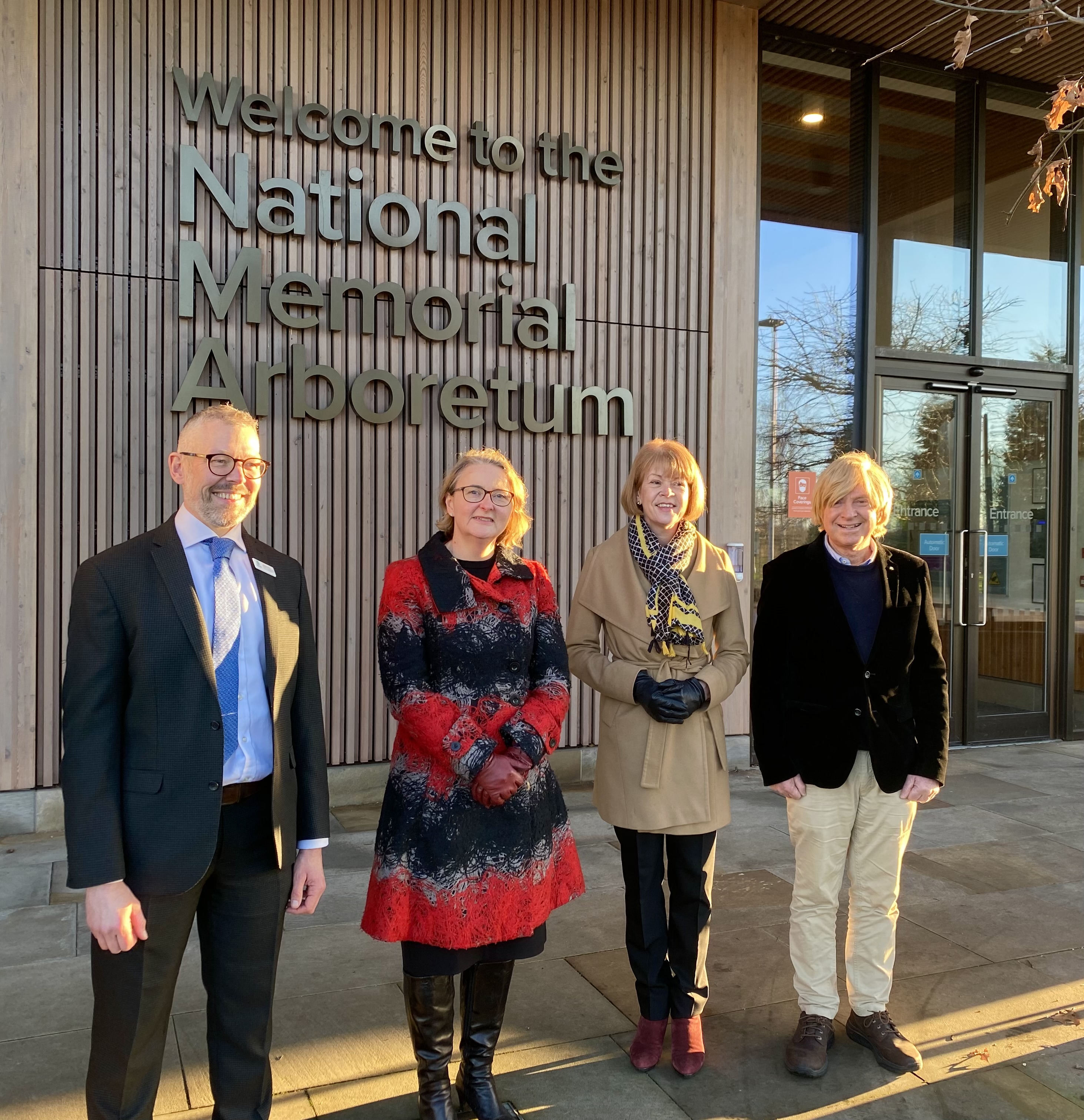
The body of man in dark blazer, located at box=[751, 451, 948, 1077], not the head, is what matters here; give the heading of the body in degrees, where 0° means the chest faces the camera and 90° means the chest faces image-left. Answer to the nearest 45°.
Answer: approximately 0°

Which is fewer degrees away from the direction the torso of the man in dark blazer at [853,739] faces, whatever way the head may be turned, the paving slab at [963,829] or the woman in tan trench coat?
the woman in tan trench coat

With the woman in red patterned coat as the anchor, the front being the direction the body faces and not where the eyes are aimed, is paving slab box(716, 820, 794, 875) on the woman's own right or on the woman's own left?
on the woman's own left

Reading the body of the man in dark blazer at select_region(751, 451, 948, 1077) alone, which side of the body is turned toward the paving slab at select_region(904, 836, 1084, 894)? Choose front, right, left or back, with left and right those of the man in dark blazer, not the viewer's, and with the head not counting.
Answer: back

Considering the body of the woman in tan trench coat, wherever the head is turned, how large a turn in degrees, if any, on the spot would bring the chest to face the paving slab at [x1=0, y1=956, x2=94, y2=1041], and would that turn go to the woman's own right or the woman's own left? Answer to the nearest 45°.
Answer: approximately 90° to the woman's own right

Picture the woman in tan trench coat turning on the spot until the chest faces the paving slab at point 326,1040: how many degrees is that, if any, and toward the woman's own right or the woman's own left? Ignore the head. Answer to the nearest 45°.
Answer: approximately 90° to the woman's own right

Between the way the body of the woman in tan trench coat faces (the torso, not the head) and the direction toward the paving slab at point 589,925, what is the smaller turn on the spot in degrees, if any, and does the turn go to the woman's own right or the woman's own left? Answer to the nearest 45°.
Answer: approximately 180°

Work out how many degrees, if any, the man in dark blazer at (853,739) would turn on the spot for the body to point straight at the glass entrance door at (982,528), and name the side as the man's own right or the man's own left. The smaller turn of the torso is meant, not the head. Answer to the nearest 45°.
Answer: approximately 180°

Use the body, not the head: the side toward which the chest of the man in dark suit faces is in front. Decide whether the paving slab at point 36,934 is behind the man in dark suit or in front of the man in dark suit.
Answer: behind

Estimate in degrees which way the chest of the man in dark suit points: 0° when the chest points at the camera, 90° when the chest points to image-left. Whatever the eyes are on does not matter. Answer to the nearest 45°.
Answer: approximately 315°

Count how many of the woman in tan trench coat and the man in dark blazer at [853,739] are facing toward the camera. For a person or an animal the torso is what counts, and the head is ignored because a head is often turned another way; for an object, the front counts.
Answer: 2

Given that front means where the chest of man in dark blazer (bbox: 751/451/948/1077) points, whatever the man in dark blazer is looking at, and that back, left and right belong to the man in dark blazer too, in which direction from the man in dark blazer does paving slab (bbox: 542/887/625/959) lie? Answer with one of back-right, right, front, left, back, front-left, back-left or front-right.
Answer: back-right
